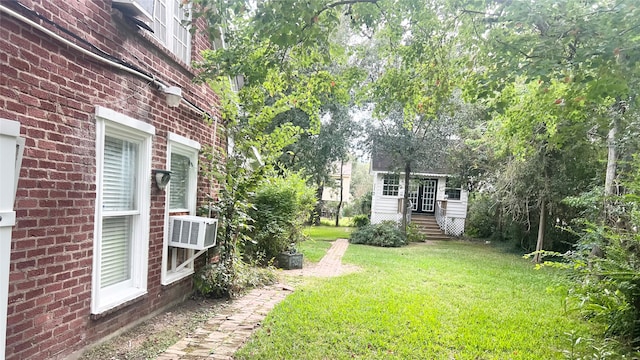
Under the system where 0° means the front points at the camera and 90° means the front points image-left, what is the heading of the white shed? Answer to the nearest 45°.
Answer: approximately 0°

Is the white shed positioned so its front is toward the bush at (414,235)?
yes

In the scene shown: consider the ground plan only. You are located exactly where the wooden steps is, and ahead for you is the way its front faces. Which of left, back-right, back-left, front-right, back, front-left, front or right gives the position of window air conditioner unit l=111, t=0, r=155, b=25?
front-right

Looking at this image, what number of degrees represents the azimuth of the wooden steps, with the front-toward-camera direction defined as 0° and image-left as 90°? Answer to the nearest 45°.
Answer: approximately 315°

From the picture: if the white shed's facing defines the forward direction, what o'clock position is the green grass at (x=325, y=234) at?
The green grass is roughly at 2 o'clock from the white shed.

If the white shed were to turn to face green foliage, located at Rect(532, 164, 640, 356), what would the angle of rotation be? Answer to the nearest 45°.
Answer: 0° — it already faces it

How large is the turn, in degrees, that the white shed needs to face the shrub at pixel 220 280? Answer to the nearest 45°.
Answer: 0° — it already faces it

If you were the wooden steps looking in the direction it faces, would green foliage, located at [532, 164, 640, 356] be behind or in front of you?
in front
